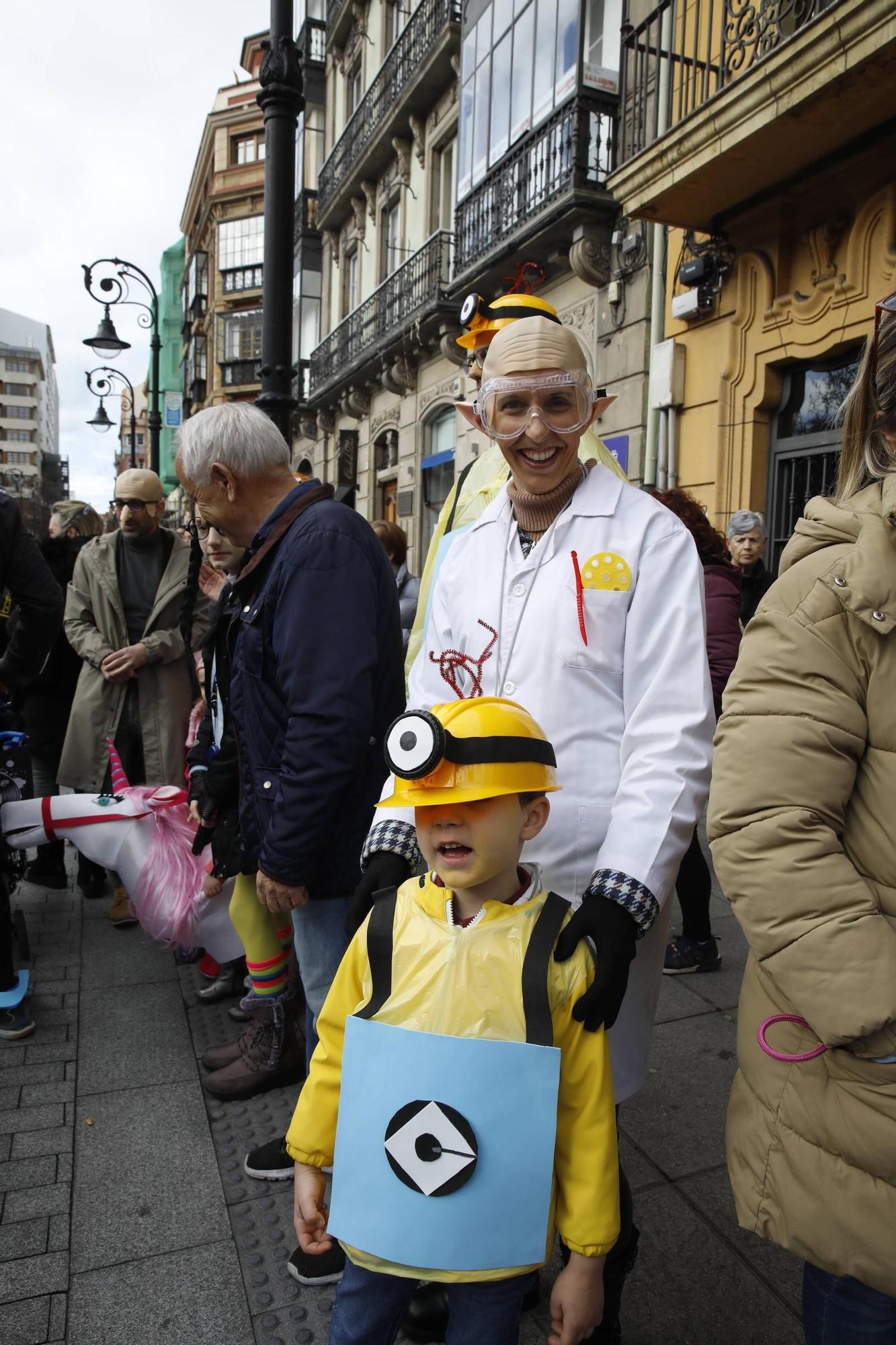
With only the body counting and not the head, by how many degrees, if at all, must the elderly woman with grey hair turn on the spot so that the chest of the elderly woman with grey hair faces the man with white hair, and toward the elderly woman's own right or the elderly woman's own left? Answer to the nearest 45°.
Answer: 0° — they already face them
